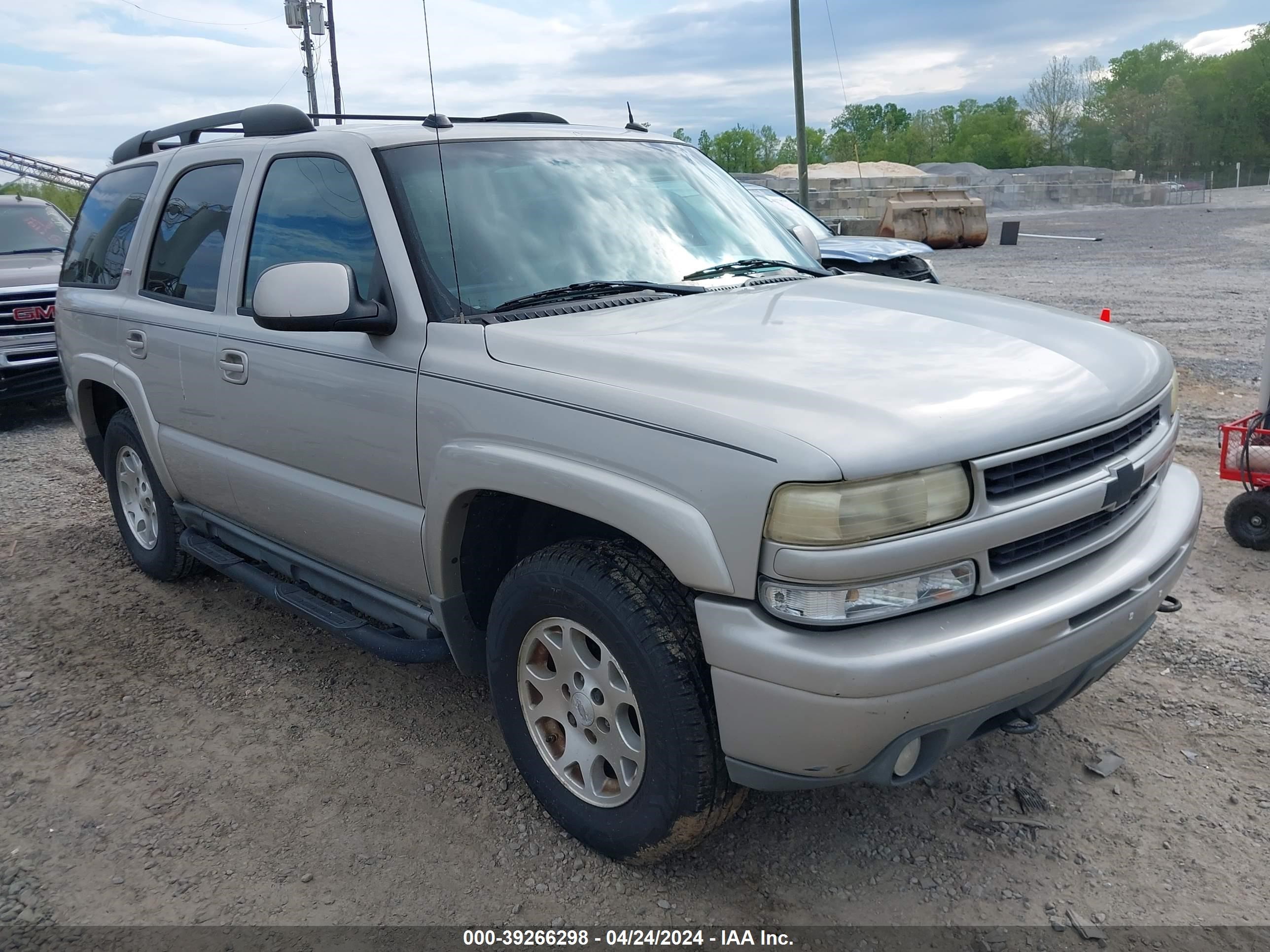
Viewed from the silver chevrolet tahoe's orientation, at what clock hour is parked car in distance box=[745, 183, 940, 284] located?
The parked car in distance is roughly at 8 o'clock from the silver chevrolet tahoe.

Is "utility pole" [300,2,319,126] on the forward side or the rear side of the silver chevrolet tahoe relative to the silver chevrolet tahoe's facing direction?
on the rear side

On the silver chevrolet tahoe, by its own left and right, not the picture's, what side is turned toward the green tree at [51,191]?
back

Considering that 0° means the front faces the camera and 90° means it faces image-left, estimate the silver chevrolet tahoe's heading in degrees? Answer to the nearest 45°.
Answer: approximately 315°

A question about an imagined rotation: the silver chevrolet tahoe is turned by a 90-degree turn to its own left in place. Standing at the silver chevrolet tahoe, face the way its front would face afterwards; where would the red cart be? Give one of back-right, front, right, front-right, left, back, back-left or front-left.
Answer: front

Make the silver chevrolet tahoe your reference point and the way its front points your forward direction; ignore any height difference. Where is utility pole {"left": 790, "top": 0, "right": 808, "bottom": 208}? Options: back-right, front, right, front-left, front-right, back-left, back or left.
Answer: back-left

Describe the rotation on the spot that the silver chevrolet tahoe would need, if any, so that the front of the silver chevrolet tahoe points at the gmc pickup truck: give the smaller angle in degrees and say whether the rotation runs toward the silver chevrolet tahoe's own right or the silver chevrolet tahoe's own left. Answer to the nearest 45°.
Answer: approximately 180°

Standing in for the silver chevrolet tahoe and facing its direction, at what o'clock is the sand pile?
The sand pile is roughly at 8 o'clock from the silver chevrolet tahoe.
